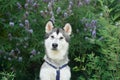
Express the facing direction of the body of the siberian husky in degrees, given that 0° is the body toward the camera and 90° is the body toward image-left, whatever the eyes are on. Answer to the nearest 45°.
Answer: approximately 0°
